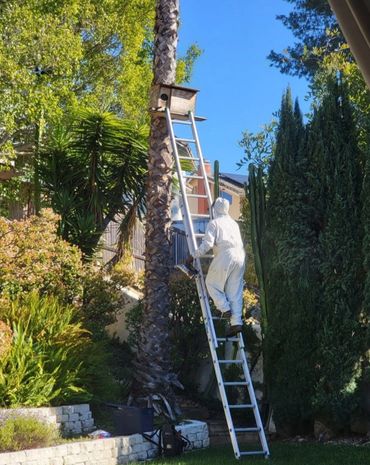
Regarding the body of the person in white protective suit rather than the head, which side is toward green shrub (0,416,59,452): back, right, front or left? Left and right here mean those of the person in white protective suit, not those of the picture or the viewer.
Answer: left

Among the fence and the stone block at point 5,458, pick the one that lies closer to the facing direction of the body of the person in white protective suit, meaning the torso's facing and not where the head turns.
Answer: the fence

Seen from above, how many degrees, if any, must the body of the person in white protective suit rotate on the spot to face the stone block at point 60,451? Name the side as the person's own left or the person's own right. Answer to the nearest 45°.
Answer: approximately 90° to the person's own left

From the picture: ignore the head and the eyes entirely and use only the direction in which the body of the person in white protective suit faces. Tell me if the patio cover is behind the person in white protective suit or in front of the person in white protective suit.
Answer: behind

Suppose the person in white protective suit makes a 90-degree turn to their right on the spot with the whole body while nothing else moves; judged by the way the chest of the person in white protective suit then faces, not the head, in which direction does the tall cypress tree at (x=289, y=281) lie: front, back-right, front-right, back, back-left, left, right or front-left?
front

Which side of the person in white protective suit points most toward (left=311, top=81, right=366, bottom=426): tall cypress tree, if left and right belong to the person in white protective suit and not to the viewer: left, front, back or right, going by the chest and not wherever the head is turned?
right

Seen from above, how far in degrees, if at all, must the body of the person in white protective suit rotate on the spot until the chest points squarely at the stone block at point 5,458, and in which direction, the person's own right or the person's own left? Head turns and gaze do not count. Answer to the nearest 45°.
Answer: approximately 90° to the person's own left

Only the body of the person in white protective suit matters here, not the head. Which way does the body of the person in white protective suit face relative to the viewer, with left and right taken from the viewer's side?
facing away from the viewer and to the left of the viewer
